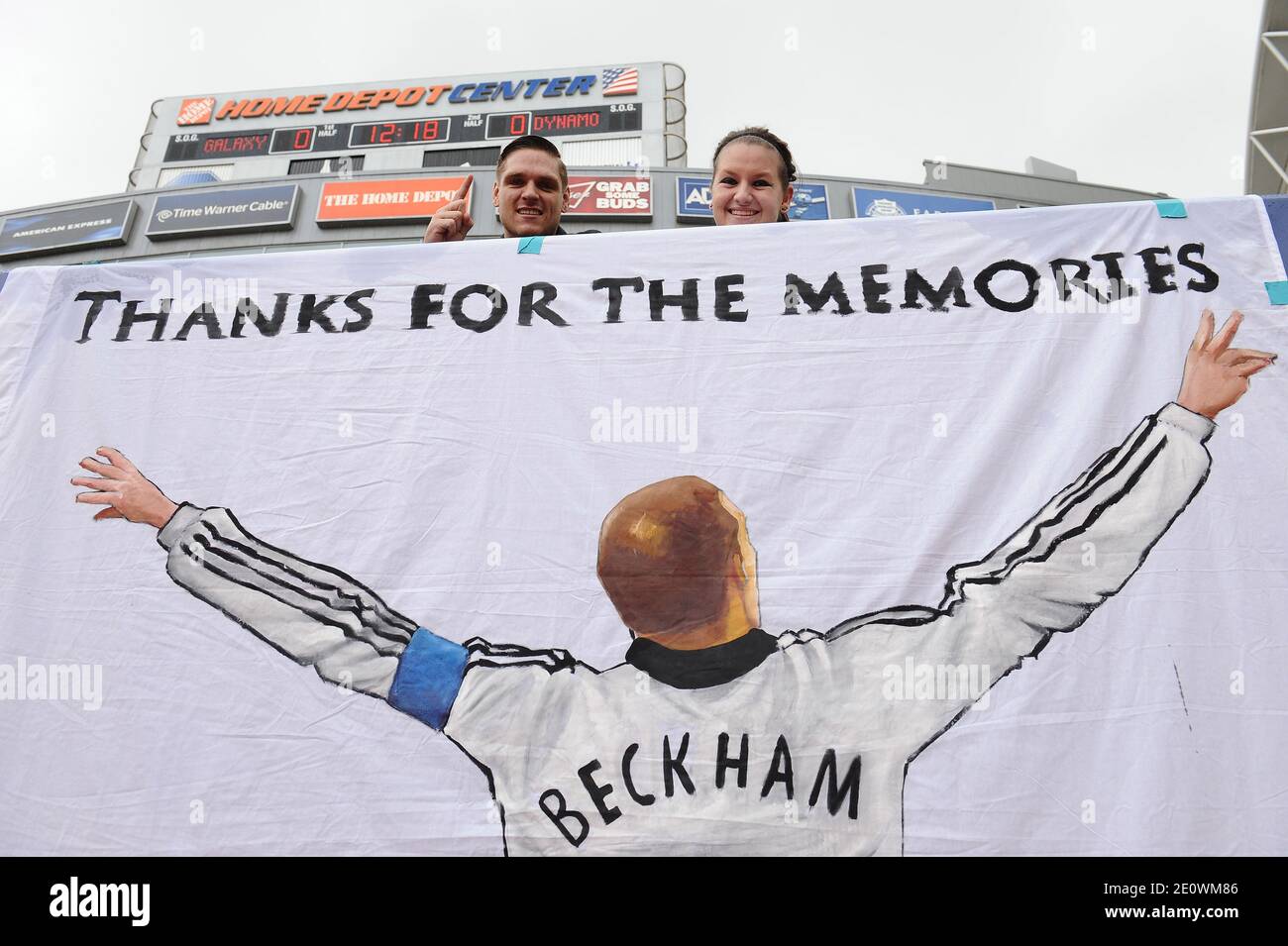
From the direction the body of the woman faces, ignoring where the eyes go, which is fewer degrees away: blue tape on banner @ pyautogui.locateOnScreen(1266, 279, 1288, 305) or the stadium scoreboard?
the blue tape on banner

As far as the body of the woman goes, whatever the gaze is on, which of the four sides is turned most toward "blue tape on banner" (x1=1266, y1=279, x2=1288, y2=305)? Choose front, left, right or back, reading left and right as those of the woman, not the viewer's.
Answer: left

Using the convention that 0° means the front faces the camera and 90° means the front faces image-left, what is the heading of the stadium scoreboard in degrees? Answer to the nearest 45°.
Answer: approximately 0°

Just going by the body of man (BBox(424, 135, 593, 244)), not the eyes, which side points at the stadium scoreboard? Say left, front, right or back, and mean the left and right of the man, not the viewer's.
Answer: back

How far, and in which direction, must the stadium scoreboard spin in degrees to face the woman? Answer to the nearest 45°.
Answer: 0° — it already faces them

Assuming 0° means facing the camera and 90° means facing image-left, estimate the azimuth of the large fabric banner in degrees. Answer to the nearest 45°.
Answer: approximately 0°
